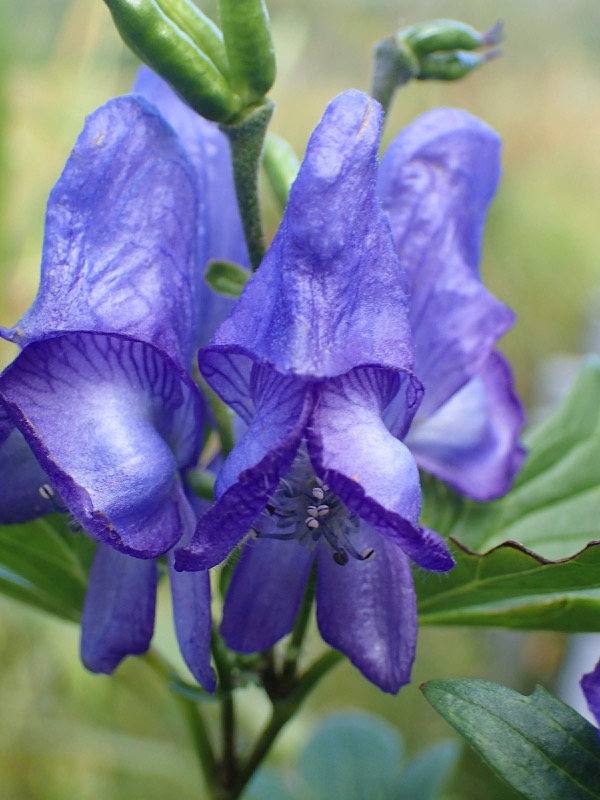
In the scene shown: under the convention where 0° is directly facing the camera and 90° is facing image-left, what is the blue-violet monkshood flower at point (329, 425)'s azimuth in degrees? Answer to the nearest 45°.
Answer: approximately 0°
